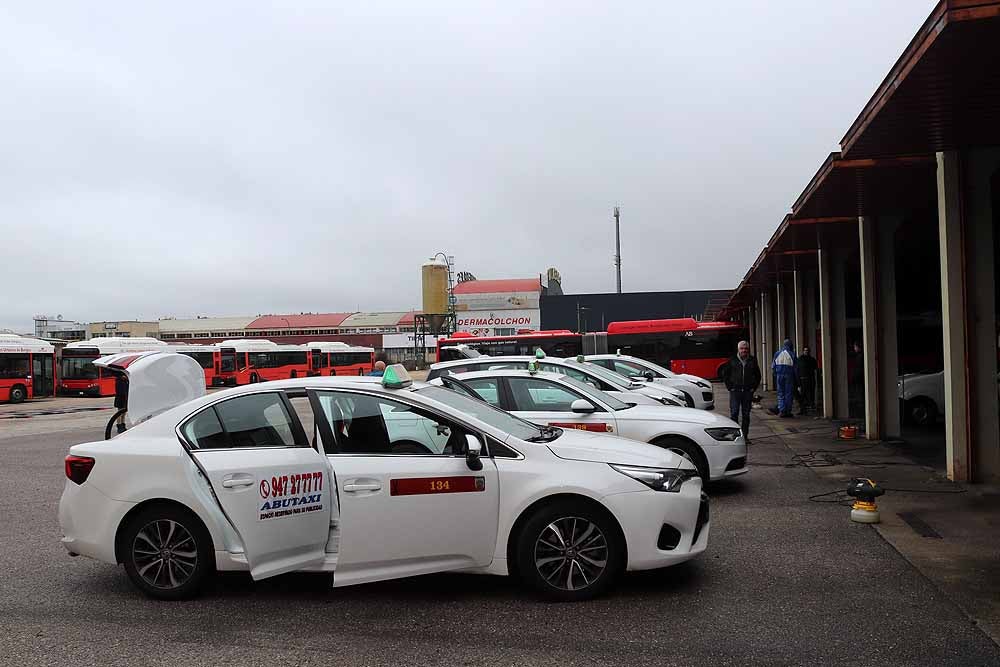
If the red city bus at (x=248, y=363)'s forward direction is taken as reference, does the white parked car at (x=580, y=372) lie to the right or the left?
on its left

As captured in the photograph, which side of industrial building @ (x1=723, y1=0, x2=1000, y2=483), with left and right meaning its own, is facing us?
left

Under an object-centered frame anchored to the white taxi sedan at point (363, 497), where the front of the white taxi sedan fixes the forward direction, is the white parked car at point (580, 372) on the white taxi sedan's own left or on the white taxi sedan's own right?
on the white taxi sedan's own left

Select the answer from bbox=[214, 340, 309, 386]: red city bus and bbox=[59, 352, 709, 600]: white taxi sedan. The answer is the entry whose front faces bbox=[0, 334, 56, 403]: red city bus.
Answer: bbox=[214, 340, 309, 386]: red city bus

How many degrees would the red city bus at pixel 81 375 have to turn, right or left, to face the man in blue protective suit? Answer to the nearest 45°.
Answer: approximately 90° to its left

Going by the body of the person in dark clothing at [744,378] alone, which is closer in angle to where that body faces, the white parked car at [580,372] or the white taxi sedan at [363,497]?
the white taxi sedan

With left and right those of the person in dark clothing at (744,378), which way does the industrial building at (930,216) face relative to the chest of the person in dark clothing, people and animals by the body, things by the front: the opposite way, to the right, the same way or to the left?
to the right

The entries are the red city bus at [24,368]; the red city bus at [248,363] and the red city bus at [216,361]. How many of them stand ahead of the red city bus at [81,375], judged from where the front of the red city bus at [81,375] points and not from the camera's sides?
1

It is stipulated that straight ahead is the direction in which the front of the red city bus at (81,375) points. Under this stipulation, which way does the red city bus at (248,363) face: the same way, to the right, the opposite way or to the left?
the same way

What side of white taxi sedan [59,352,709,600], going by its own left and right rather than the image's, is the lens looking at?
right

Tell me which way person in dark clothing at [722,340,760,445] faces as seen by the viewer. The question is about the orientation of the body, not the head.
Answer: toward the camera

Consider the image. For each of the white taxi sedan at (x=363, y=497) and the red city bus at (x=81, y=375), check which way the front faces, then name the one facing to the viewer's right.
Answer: the white taxi sedan

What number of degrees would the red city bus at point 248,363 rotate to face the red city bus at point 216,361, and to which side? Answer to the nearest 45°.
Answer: approximately 45° to its right

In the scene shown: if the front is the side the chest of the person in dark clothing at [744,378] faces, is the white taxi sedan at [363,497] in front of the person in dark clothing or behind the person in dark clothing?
in front

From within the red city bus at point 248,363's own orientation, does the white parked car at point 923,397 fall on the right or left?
on its left

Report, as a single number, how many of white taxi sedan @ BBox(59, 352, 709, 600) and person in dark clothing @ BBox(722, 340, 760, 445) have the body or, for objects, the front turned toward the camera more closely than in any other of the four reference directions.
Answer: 1

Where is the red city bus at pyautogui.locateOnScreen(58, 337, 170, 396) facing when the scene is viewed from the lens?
facing the viewer and to the left of the viewer

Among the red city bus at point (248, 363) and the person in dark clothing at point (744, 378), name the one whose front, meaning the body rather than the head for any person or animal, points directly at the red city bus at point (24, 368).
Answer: the red city bus at point (248, 363)

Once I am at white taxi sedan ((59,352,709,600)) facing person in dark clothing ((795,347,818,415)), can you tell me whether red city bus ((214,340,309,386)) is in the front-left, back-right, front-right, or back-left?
front-left

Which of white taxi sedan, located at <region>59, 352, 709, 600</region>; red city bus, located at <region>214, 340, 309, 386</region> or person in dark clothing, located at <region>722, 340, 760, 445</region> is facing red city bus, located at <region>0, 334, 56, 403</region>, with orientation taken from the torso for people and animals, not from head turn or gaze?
red city bus, located at <region>214, 340, 309, 386</region>
